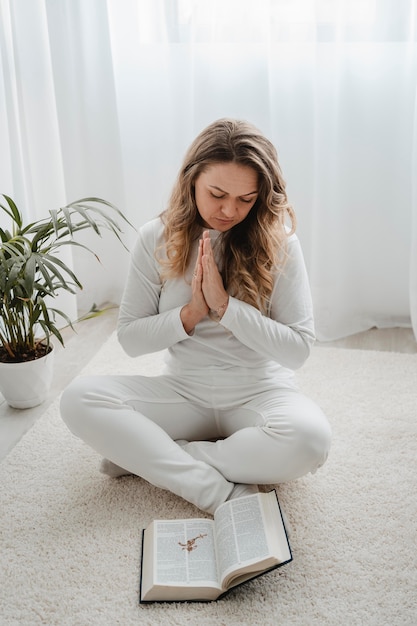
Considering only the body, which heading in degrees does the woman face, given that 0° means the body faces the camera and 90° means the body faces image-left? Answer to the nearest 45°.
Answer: approximately 0°

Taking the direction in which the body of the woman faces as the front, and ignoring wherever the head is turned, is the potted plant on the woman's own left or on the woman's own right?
on the woman's own right
